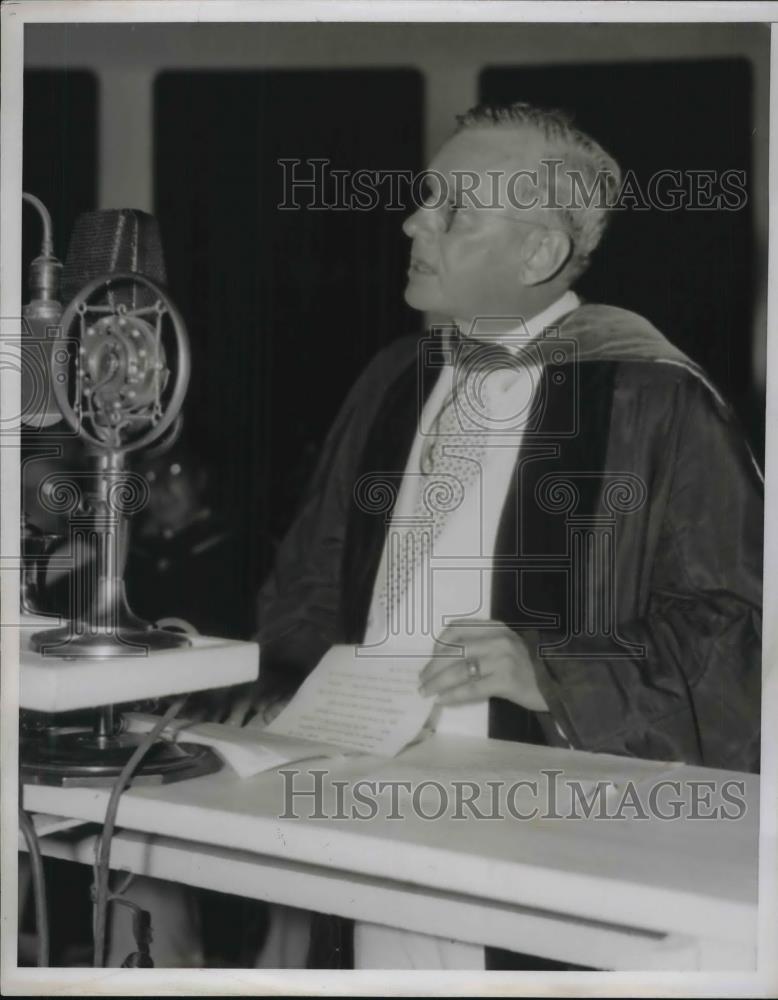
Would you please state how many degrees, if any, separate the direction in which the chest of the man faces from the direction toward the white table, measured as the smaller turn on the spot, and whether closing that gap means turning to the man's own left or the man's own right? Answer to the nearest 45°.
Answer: approximately 45° to the man's own left

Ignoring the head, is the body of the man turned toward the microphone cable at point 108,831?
yes

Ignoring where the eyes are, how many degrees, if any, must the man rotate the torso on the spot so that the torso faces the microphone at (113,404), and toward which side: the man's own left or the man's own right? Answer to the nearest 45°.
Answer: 0° — they already face it

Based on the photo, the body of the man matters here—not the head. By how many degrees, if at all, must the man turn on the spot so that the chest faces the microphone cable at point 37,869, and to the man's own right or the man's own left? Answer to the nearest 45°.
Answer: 0° — they already face it

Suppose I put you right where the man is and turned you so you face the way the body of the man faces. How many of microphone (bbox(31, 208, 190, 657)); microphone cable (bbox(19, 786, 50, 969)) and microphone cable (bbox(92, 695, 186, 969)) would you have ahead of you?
3

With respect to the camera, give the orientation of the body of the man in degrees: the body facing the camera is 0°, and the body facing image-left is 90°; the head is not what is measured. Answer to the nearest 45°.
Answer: approximately 45°

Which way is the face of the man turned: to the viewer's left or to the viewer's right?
to the viewer's left
